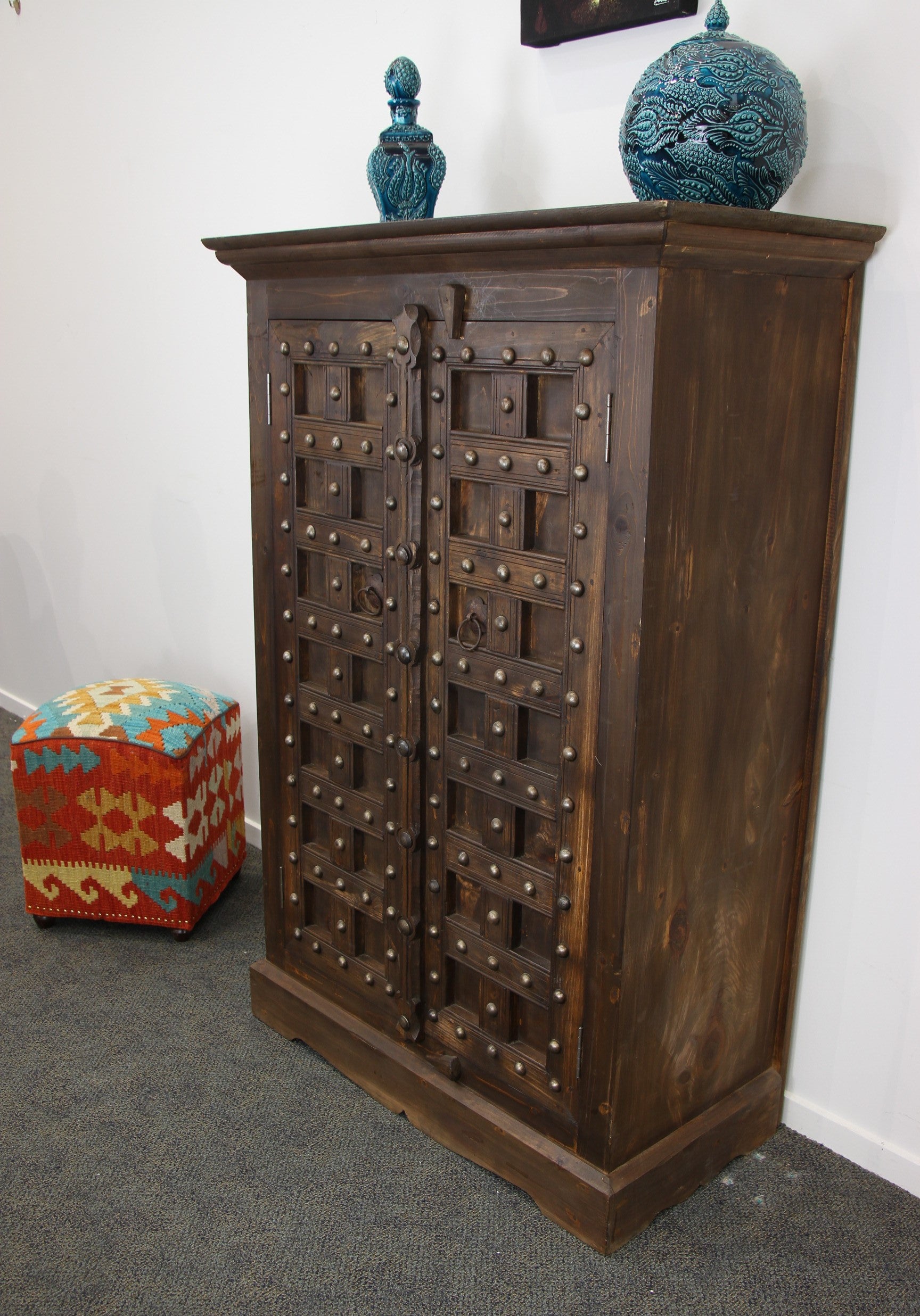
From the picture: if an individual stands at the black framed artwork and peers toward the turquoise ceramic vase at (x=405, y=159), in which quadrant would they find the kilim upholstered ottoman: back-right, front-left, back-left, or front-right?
front-right

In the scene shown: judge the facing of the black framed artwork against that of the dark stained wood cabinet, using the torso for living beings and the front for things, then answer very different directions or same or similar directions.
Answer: same or similar directions

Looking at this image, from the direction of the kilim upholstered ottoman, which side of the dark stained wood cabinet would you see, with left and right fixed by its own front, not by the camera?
right

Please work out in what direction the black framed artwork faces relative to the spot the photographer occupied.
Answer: facing the viewer and to the left of the viewer

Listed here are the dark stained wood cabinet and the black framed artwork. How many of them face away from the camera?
0
